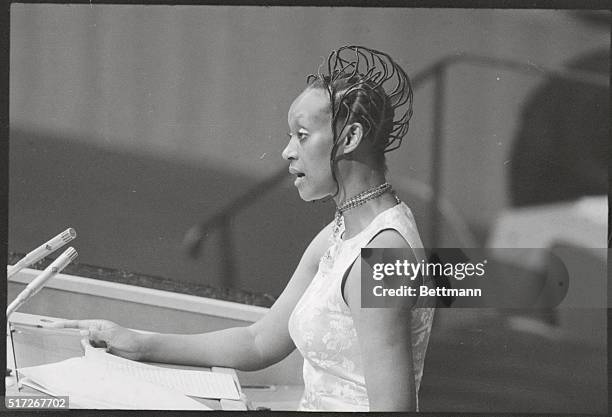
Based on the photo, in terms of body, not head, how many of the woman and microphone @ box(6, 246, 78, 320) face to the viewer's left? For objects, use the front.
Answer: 1

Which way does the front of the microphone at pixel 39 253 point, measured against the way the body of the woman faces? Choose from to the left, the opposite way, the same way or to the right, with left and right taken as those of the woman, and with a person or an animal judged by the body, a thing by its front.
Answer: the opposite way

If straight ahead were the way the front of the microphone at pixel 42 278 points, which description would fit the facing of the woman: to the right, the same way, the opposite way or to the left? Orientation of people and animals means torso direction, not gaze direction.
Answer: the opposite way

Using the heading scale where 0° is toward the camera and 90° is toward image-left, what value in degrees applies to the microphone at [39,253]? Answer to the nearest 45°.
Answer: approximately 270°

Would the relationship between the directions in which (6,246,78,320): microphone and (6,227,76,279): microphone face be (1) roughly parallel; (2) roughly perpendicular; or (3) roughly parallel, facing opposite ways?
roughly parallel

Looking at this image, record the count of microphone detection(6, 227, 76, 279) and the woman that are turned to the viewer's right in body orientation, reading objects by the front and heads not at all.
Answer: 1

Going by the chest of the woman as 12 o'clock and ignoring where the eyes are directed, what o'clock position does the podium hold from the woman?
The podium is roughly at 12 o'clock from the woman.

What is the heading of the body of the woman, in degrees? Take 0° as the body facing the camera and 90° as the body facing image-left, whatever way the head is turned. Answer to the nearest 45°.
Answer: approximately 90°

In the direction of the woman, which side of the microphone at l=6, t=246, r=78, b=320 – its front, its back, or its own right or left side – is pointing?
front

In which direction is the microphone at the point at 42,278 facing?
to the viewer's right

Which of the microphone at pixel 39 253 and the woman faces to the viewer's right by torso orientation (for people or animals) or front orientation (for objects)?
the microphone

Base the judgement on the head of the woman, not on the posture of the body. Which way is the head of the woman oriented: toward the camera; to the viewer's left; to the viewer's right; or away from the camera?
to the viewer's left
